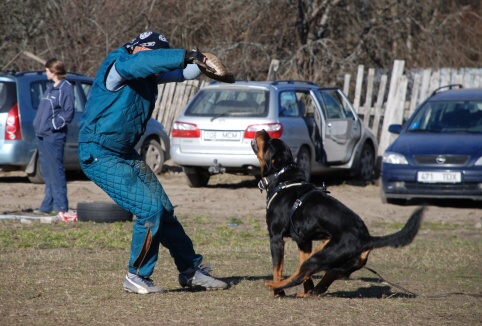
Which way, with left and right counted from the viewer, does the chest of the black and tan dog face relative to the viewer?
facing to the left of the viewer

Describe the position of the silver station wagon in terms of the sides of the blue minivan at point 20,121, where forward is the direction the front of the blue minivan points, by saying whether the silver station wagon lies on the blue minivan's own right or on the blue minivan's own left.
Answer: on the blue minivan's own right

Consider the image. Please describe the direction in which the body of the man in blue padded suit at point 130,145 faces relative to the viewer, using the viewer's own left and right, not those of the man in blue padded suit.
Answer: facing to the right of the viewer

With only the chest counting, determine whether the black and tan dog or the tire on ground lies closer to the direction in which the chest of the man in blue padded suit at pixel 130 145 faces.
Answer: the black and tan dog

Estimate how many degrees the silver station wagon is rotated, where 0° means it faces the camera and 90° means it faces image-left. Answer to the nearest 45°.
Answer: approximately 225°

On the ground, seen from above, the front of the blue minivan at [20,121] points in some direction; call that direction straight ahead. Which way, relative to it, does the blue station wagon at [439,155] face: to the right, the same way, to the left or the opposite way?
the opposite way

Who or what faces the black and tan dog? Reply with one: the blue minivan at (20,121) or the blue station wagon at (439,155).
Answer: the blue station wagon

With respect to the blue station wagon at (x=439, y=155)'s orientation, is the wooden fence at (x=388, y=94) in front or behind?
behind

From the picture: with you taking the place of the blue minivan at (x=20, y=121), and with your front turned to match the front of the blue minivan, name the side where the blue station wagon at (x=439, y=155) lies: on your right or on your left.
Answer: on your right

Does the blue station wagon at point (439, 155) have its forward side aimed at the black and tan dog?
yes

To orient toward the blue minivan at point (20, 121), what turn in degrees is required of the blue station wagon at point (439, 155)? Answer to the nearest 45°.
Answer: approximately 90° to its right

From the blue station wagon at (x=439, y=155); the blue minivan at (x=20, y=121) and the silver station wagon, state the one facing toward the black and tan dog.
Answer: the blue station wagon

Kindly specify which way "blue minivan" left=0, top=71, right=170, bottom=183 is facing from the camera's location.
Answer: facing away from the viewer and to the right of the viewer
